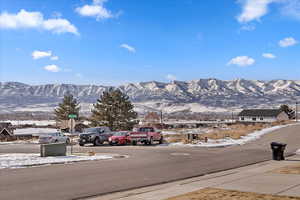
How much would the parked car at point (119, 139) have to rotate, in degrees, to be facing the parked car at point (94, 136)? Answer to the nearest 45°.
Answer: approximately 45° to its right

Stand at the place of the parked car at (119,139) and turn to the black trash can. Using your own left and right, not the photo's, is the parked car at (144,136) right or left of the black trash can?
left

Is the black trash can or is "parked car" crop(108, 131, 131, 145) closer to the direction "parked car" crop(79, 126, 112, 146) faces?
the black trash can

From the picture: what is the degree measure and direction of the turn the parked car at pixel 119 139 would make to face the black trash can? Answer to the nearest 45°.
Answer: approximately 90° to its left

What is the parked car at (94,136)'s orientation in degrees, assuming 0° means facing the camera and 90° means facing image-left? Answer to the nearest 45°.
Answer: approximately 45°

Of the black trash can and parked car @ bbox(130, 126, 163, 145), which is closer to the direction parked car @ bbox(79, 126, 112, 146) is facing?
the black trash can

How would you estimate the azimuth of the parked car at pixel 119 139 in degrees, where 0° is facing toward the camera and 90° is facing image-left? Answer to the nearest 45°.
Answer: approximately 45°

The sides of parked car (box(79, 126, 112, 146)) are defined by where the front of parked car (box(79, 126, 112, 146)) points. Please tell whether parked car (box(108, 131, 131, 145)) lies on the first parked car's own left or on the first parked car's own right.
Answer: on the first parked car's own left

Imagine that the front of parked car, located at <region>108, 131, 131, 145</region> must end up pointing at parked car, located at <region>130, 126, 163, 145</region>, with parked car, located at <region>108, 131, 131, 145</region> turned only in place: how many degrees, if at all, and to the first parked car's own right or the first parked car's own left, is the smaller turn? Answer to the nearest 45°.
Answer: approximately 135° to the first parked car's own left
